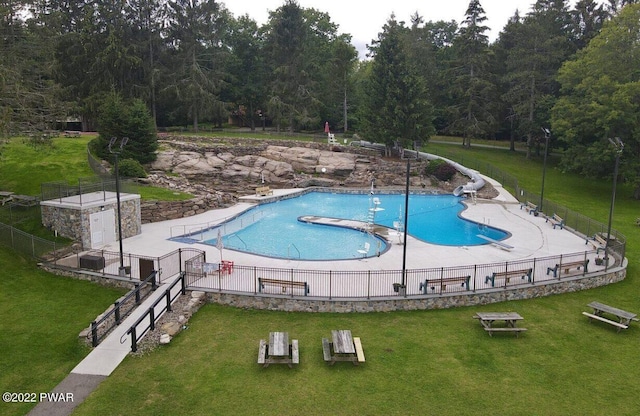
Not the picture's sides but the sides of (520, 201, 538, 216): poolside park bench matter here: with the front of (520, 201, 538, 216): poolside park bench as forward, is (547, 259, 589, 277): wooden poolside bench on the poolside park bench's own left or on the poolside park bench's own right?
on the poolside park bench's own left

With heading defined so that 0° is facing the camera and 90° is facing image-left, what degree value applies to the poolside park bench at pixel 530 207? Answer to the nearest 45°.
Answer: approximately 45°

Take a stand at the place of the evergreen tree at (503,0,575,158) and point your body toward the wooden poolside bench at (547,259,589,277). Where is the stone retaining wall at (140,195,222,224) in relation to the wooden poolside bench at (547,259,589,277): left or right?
right

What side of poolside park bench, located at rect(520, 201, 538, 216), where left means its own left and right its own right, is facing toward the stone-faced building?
front

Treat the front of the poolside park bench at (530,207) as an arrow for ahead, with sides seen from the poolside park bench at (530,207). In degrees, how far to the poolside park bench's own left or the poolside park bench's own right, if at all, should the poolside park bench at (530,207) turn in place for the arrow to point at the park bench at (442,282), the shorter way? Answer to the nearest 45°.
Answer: approximately 45° to the poolside park bench's own left

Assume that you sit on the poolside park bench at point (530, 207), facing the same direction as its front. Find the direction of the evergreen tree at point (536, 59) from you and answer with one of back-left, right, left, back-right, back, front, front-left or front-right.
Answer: back-right

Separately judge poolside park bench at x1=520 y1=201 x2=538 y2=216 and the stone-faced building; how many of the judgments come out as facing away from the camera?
0

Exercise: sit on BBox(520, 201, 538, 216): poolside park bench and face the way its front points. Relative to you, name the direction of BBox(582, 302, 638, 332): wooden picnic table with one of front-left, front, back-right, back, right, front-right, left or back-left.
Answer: front-left

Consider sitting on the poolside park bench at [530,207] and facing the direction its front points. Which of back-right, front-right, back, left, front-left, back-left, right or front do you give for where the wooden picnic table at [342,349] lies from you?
front-left

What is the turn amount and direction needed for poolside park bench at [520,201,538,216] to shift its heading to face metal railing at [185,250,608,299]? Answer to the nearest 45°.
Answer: approximately 45° to its left

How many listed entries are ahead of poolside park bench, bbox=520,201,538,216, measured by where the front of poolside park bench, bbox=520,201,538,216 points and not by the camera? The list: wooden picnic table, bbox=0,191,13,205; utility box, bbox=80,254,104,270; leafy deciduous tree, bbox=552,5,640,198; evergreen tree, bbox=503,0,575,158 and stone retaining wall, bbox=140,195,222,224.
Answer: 3

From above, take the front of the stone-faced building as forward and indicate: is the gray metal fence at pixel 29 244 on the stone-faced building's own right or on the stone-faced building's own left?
on the stone-faced building's own right

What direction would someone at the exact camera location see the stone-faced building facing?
facing the viewer and to the right of the viewer

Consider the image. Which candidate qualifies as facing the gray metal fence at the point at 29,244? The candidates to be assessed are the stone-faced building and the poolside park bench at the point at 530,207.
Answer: the poolside park bench

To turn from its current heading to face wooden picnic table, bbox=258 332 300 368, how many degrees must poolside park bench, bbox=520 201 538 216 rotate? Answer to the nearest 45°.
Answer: approximately 45° to its left
